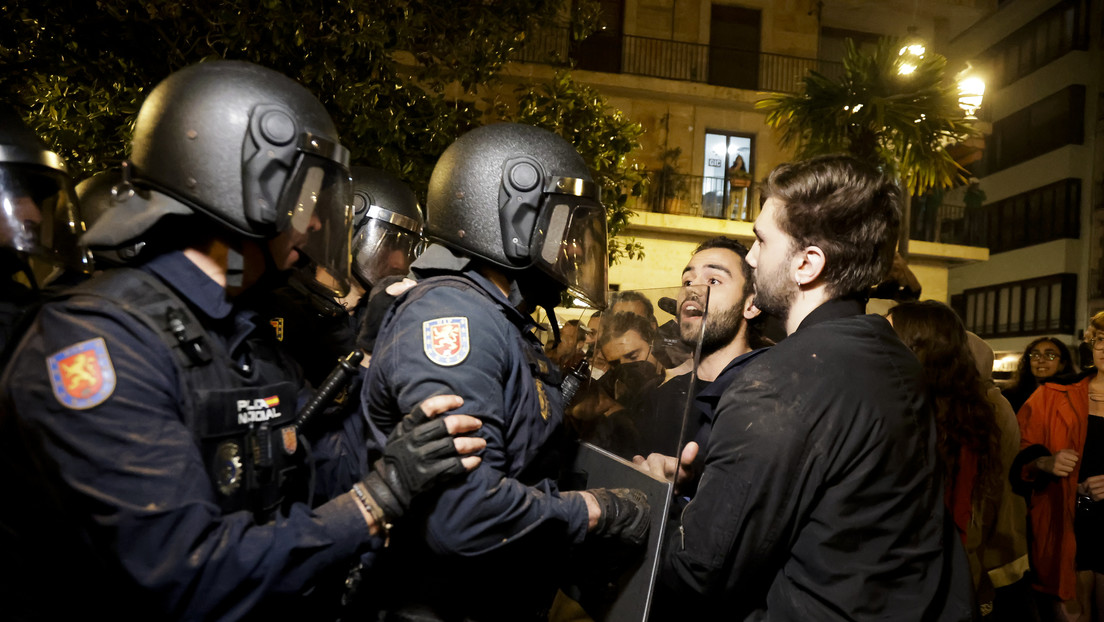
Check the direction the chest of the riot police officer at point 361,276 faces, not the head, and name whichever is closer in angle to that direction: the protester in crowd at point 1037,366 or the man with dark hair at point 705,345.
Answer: the man with dark hair

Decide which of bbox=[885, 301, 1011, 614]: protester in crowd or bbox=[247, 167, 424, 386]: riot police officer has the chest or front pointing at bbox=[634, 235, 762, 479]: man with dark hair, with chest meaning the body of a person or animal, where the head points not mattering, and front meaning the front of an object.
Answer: the riot police officer

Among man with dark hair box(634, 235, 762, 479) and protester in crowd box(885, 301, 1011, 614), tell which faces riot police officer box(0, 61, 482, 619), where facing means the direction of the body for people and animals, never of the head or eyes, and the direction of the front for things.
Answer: the man with dark hair

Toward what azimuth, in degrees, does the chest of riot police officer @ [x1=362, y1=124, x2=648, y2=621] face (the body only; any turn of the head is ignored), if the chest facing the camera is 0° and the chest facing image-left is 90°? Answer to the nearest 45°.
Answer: approximately 270°

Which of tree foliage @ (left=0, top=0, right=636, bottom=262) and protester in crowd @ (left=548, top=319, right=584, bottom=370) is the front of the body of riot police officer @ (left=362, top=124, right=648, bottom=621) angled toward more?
the protester in crowd

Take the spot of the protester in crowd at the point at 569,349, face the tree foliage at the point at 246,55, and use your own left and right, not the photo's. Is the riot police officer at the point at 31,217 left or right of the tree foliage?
left

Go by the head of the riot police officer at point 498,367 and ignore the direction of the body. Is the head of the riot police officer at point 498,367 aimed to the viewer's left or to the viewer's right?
to the viewer's right

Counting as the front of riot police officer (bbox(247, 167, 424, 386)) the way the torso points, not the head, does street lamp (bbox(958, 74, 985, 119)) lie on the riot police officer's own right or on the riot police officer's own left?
on the riot police officer's own left

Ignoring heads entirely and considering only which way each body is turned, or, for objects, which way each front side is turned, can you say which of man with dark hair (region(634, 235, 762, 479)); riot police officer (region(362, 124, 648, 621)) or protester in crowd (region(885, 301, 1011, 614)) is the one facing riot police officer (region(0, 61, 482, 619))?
the man with dark hair

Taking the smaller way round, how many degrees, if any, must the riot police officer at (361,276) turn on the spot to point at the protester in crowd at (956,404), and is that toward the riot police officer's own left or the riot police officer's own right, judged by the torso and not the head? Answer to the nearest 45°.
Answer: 0° — they already face them

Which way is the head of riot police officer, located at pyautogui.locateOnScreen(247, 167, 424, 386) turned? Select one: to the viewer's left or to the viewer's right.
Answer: to the viewer's right

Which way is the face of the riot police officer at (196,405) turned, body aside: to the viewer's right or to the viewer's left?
to the viewer's right

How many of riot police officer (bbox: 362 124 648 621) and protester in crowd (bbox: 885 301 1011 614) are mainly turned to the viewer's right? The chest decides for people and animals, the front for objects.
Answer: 1

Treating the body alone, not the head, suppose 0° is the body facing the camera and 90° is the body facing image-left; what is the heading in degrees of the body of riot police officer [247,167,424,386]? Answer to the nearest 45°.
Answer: approximately 315°

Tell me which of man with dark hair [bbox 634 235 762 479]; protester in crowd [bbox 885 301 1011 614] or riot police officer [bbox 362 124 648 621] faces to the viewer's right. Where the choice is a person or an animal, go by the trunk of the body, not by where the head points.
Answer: the riot police officer

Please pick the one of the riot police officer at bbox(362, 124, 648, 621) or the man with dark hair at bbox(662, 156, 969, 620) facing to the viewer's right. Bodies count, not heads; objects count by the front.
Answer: the riot police officer
